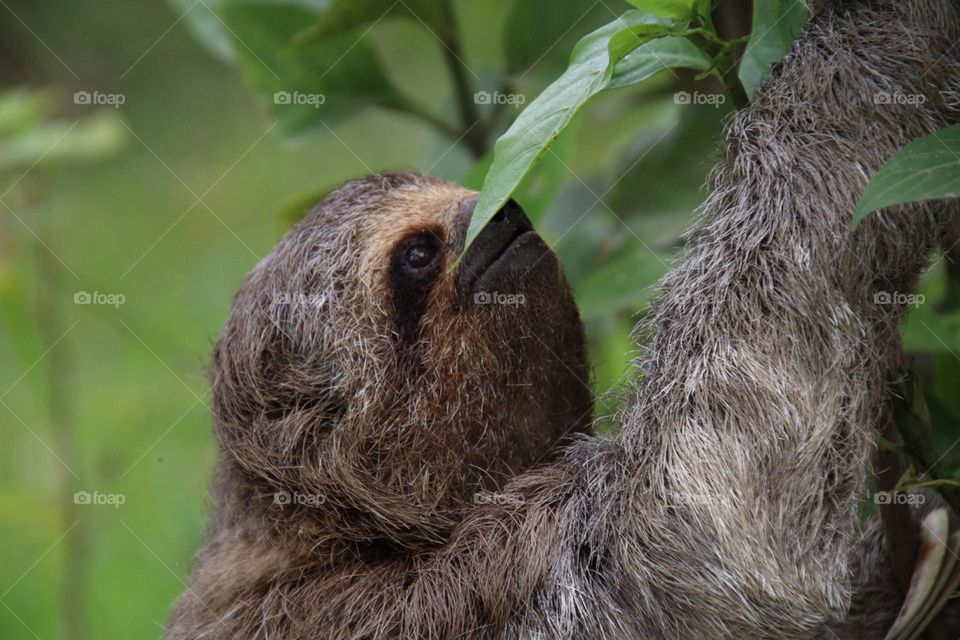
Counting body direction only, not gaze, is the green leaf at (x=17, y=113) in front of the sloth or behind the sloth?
behind

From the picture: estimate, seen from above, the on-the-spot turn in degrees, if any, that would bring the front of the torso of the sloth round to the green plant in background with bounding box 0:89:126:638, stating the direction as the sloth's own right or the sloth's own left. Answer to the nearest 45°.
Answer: approximately 135° to the sloth's own left

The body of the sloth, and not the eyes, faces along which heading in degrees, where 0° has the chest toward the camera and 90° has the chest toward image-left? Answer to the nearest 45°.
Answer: approximately 270°

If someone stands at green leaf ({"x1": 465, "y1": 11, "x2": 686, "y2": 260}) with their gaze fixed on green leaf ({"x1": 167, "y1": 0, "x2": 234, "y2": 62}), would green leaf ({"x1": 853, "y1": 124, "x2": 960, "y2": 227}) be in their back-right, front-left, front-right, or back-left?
back-right
